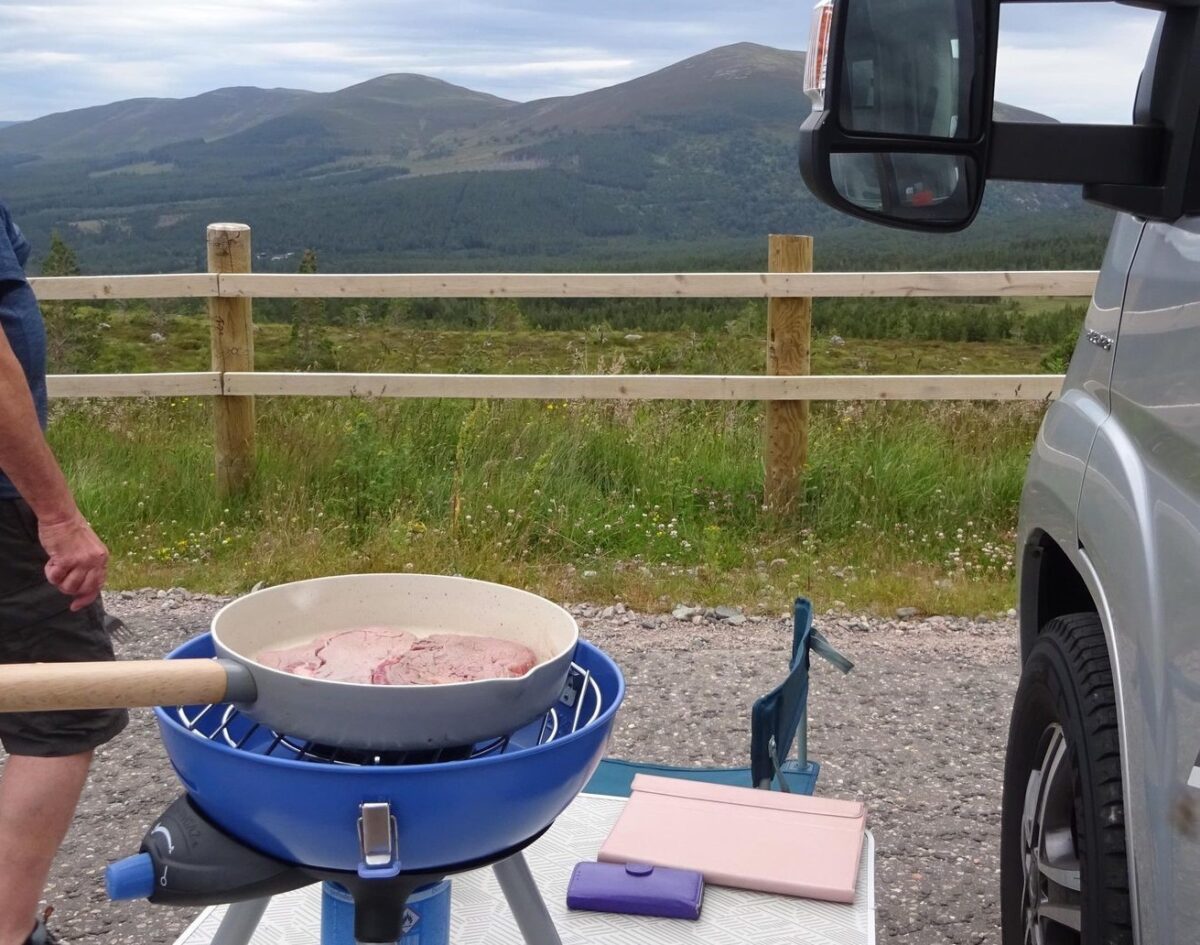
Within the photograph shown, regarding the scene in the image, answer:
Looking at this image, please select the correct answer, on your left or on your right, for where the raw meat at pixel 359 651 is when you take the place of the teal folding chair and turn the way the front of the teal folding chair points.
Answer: on your left

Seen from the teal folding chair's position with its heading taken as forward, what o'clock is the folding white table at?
The folding white table is roughly at 10 o'clock from the teal folding chair.

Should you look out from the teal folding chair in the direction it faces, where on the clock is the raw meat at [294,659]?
The raw meat is roughly at 10 o'clock from the teal folding chair.

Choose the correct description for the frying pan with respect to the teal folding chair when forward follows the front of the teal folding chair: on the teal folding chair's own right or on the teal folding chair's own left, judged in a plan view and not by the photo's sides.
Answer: on the teal folding chair's own left

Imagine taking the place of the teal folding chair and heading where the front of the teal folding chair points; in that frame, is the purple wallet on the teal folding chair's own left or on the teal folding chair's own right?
on the teal folding chair's own left

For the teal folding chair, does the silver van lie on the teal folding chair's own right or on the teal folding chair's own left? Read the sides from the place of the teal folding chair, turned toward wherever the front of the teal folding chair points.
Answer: on the teal folding chair's own left

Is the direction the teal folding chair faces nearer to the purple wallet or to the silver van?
the purple wallet

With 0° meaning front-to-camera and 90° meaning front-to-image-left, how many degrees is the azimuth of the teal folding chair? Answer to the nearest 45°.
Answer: approximately 90°
